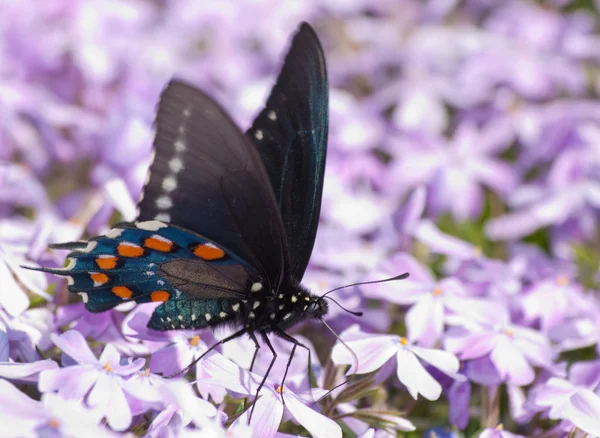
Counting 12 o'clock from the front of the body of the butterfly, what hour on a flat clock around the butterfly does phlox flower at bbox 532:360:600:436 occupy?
The phlox flower is roughly at 1 o'clock from the butterfly.

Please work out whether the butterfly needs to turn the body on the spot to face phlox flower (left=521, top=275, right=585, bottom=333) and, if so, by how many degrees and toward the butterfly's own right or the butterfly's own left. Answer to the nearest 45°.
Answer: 0° — it already faces it

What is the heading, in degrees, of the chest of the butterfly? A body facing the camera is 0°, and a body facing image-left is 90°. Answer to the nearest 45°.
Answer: approximately 270°

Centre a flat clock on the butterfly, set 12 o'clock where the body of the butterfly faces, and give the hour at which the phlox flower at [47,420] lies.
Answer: The phlox flower is roughly at 4 o'clock from the butterfly.

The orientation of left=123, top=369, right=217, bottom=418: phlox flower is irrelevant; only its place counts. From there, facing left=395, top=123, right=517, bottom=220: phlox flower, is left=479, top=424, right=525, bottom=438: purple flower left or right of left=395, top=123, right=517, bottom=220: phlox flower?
right
